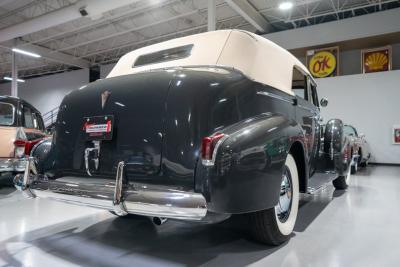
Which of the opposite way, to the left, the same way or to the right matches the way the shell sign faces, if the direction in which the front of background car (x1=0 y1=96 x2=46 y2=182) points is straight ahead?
the opposite way

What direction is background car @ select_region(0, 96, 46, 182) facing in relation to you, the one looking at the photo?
facing away from the viewer and to the right of the viewer

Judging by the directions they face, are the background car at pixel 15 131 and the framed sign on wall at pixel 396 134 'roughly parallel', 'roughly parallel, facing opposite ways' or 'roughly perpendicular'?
roughly parallel, facing opposite ways

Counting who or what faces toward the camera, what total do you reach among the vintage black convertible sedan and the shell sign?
1

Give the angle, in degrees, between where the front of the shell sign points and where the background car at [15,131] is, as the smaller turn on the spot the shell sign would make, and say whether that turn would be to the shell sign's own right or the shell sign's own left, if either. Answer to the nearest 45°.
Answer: approximately 45° to the shell sign's own right

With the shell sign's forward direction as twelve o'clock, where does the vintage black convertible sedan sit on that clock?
The vintage black convertible sedan is roughly at 12 o'clock from the shell sign.

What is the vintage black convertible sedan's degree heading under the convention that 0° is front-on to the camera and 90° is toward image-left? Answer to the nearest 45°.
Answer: approximately 225°

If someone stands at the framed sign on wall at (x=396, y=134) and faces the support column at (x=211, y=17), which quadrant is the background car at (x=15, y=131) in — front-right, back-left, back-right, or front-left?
front-left

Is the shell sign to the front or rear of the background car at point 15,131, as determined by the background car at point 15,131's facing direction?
to the front

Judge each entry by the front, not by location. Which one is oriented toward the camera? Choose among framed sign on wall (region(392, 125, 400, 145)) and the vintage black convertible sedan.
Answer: the framed sign on wall

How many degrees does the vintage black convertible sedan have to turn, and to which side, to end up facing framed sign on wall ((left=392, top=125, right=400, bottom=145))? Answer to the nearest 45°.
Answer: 0° — it already faces it

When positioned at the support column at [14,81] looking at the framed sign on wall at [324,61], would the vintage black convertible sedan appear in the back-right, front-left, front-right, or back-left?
front-right

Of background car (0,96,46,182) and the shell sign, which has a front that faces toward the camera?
the shell sign

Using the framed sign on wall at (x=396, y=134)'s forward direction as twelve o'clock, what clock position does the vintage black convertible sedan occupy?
The vintage black convertible sedan is roughly at 12 o'clock from the framed sign on wall.

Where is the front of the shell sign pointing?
toward the camera

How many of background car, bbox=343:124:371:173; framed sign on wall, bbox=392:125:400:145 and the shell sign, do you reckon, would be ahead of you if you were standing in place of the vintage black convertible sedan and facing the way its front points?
3

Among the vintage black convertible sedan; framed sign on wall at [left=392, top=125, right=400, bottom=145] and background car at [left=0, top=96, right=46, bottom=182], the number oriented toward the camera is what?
1

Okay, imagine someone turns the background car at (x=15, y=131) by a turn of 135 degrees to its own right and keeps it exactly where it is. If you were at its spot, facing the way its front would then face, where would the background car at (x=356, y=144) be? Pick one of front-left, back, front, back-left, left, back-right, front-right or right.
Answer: left
